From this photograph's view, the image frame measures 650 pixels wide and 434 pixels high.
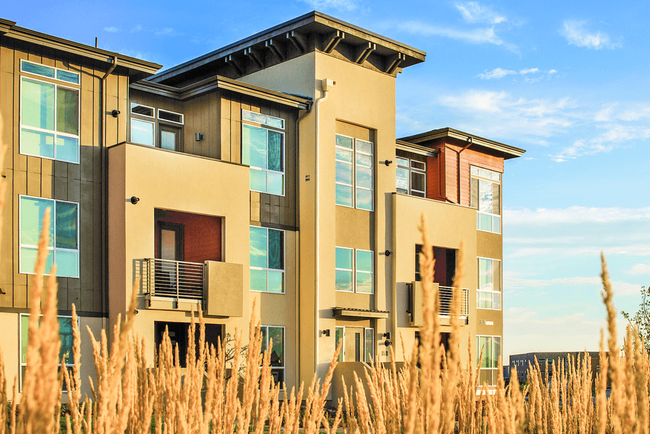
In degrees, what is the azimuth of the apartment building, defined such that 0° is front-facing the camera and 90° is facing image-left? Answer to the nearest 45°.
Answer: approximately 315°
